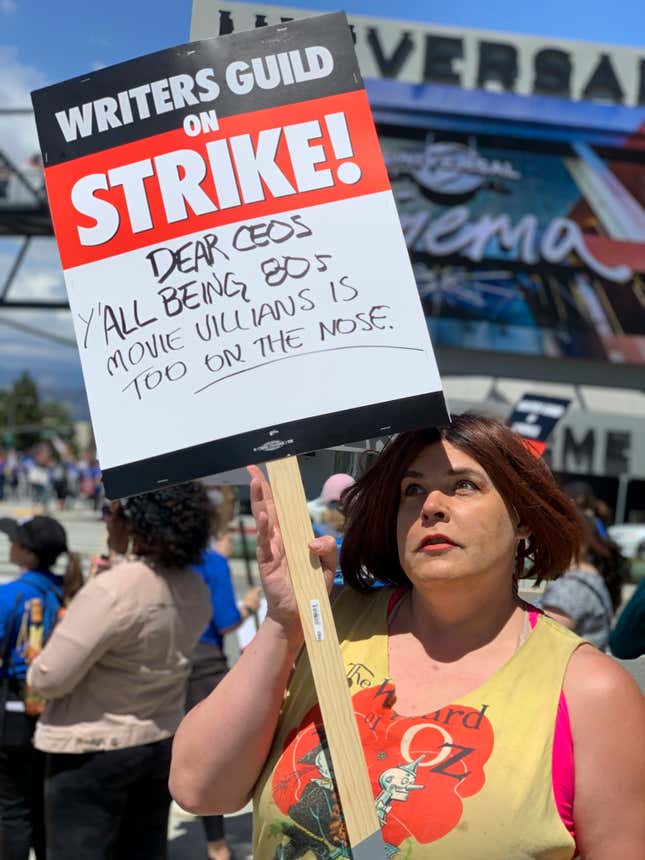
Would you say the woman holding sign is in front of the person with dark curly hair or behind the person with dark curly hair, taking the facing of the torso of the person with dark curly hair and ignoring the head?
behind

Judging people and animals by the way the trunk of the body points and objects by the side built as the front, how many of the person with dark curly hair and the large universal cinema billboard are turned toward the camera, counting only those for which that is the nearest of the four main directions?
1

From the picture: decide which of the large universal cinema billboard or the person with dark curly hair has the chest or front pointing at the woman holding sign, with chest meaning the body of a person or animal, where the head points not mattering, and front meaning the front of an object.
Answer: the large universal cinema billboard

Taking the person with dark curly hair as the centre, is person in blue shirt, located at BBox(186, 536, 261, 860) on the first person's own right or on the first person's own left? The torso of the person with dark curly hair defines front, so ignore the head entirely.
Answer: on the first person's own right

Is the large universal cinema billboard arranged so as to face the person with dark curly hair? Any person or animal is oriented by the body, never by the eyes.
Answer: yes

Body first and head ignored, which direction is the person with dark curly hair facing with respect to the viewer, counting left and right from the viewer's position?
facing away from the viewer and to the left of the viewer

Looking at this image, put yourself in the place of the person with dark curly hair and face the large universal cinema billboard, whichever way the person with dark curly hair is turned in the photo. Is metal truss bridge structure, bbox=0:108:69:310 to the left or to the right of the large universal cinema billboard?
left
